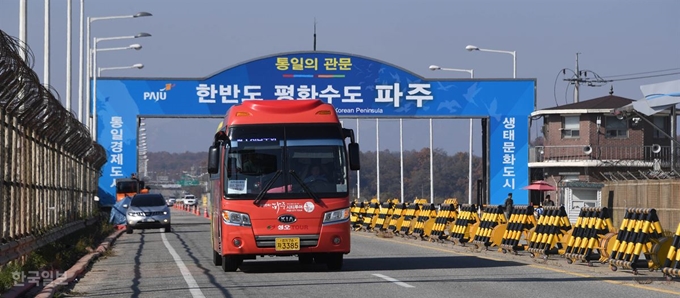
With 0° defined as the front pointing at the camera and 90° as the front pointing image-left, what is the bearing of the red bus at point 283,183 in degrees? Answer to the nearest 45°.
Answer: approximately 0°

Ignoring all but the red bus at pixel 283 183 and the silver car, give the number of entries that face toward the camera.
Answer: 2

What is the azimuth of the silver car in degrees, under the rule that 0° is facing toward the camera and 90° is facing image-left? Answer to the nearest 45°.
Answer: approximately 0°

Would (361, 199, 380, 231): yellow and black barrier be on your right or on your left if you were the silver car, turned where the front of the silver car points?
on your left
